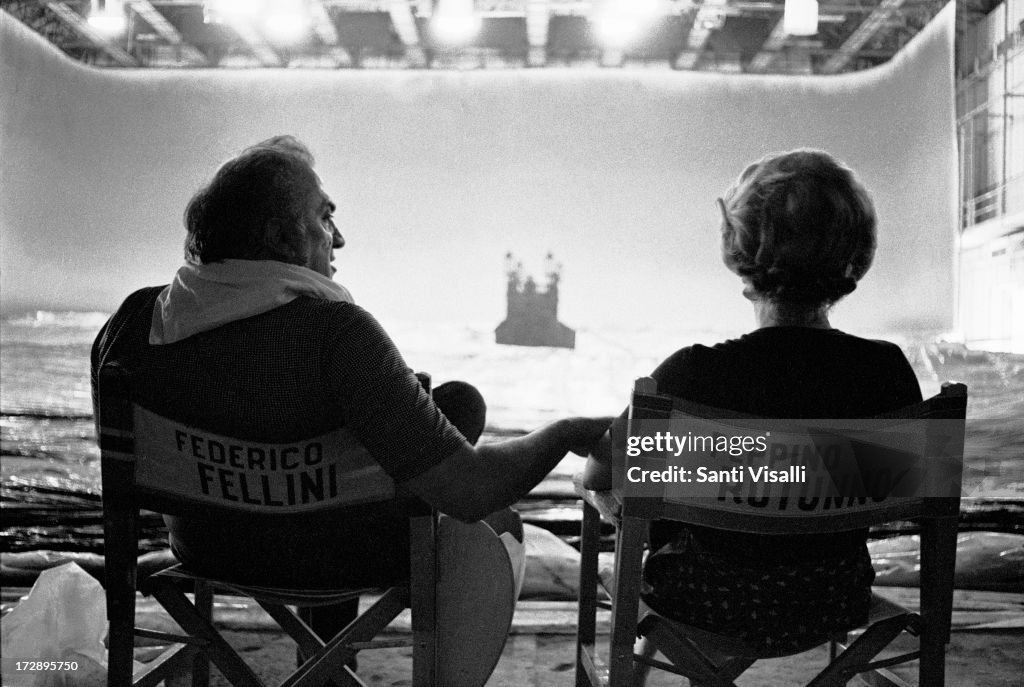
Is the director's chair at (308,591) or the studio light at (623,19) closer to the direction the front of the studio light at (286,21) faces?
the director's chair

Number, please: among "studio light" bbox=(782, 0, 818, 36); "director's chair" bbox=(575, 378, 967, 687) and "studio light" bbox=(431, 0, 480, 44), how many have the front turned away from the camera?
1

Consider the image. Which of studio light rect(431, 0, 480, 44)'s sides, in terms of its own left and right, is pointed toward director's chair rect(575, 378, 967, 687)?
front

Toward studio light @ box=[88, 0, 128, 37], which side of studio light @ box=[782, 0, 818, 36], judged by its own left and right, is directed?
right

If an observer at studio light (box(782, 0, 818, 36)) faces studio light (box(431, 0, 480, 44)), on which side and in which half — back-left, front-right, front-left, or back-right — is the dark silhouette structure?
front-right

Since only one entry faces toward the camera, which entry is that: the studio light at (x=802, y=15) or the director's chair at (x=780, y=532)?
the studio light

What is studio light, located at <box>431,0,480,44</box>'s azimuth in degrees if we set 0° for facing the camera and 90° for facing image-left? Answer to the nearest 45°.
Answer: approximately 0°

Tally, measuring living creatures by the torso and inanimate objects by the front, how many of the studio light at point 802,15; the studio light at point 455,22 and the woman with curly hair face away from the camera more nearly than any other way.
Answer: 1

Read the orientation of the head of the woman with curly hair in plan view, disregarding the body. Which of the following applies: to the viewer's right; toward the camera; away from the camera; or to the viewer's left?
away from the camera

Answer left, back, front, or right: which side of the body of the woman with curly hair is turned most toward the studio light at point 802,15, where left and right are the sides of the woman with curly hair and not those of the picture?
front

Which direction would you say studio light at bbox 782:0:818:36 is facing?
toward the camera

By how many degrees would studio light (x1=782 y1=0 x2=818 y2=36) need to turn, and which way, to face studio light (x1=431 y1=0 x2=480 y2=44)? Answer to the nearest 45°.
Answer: approximately 90° to its right

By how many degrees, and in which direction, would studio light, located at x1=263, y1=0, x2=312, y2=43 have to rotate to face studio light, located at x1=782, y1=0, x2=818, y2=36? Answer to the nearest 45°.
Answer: approximately 90° to its left

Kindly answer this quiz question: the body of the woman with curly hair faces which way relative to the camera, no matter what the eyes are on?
away from the camera

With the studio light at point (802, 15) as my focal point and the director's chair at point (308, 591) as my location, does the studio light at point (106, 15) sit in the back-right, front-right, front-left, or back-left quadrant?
front-left

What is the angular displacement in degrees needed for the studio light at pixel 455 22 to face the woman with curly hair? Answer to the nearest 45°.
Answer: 0° — it already faces them

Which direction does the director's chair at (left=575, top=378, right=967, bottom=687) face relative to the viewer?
away from the camera
